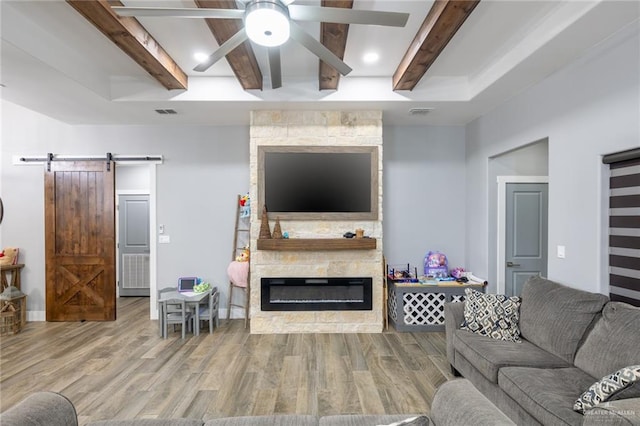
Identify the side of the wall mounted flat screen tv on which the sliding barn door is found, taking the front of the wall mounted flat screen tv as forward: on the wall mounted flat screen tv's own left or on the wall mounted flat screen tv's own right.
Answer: on the wall mounted flat screen tv's own right

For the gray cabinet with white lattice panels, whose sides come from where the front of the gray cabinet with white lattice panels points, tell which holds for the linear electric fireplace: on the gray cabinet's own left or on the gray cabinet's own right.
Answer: on the gray cabinet's own right

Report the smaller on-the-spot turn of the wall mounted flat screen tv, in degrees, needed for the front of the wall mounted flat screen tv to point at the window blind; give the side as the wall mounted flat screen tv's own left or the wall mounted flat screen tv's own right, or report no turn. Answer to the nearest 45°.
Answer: approximately 45° to the wall mounted flat screen tv's own left

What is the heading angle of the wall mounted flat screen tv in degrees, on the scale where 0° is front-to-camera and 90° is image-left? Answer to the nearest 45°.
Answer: approximately 0°

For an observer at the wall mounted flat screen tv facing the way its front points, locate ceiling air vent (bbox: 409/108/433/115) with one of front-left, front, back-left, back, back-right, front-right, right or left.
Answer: left

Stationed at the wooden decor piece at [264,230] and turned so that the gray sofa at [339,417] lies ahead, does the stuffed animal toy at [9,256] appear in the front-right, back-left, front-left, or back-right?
back-right

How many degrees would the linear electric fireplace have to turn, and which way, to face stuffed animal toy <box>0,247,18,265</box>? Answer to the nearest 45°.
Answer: approximately 90° to its right

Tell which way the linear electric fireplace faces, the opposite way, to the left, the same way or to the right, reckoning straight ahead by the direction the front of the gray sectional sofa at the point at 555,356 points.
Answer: to the left

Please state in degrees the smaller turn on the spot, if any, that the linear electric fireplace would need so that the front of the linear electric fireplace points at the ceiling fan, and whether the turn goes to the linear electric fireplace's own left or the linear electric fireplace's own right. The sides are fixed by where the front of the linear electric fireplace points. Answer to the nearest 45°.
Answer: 0° — it already faces it

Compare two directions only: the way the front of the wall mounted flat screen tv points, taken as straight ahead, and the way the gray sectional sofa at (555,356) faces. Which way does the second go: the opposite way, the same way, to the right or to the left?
to the right
